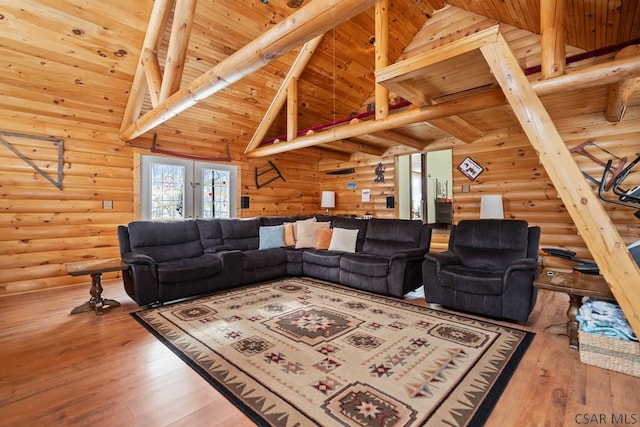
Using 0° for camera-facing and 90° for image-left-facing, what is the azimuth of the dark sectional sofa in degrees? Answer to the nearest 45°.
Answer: approximately 0°

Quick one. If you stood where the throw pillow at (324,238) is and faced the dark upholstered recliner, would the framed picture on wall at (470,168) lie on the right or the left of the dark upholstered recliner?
left

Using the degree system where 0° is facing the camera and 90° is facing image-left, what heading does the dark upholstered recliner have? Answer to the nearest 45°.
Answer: approximately 45°

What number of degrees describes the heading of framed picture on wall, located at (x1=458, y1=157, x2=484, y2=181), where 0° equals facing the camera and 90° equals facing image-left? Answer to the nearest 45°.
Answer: approximately 0°

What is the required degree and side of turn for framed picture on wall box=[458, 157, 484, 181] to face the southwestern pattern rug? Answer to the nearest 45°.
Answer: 0° — it already faces it

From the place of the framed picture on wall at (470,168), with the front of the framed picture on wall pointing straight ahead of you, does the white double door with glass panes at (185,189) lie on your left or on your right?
on your right

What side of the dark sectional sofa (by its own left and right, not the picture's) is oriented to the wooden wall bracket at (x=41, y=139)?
right

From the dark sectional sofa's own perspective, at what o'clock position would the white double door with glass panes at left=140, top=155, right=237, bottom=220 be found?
The white double door with glass panes is roughly at 5 o'clock from the dark sectional sofa.

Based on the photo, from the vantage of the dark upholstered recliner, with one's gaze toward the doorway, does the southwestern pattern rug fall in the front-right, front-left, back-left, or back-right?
back-left

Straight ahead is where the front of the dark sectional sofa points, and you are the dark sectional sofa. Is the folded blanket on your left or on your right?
on your left
